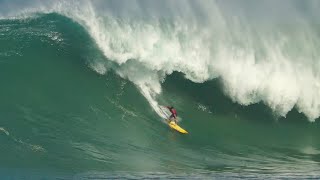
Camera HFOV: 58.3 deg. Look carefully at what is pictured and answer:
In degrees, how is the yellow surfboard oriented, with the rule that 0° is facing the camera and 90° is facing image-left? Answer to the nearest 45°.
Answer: approximately 315°
